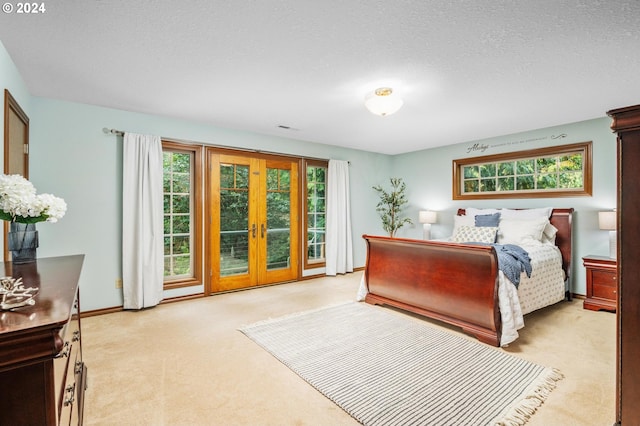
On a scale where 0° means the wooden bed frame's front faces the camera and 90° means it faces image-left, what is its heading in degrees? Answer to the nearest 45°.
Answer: approximately 45°

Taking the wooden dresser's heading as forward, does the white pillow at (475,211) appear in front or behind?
in front

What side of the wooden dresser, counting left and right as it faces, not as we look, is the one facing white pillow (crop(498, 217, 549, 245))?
front

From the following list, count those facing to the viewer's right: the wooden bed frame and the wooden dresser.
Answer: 1

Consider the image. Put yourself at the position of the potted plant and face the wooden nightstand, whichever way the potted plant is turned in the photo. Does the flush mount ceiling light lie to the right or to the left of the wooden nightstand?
right

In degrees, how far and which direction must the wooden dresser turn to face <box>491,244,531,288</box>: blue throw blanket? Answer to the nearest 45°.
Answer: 0° — it already faces it

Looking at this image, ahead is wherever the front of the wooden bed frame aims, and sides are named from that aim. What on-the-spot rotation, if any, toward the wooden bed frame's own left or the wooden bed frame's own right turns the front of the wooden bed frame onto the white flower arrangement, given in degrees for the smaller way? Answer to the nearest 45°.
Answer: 0° — it already faces it

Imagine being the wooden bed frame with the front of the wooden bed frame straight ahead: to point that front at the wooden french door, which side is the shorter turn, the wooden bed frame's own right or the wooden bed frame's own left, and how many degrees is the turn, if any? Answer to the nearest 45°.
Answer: approximately 45° to the wooden bed frame's own right

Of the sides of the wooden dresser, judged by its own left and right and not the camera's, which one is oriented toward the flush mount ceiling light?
front

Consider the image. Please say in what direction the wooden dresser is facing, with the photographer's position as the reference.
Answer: facing to the right of the viewer
